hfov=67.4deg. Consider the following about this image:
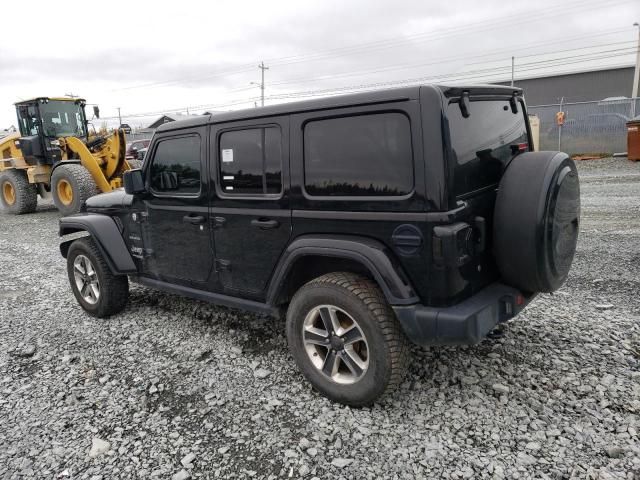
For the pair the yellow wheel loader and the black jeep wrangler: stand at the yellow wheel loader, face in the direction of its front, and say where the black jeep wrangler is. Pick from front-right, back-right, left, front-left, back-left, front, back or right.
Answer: front-right

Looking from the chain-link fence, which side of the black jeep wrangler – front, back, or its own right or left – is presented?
right

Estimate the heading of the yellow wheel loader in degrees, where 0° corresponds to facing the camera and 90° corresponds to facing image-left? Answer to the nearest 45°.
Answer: approximately 315°

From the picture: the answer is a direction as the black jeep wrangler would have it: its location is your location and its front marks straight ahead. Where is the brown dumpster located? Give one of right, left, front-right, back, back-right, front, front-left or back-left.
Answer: right

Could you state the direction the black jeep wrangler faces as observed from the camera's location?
facing away from the viewer and to the left of the viewer

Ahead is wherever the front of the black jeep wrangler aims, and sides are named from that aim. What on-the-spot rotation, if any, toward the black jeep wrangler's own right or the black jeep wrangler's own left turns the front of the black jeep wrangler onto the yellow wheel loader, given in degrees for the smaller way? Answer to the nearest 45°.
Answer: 0° — it already faces it
